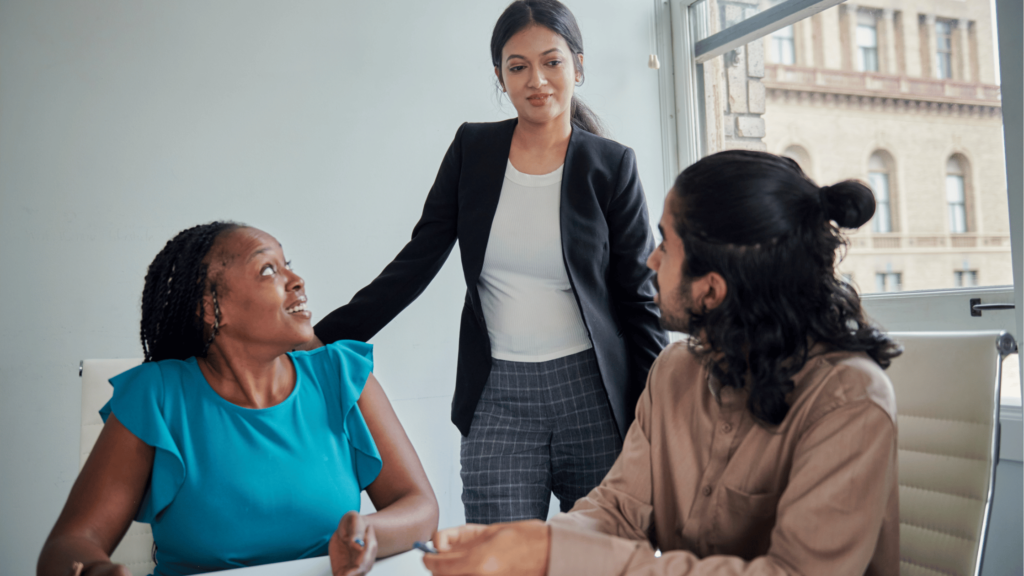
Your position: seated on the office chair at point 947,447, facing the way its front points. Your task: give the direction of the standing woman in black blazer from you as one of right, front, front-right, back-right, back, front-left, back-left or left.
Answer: front-right

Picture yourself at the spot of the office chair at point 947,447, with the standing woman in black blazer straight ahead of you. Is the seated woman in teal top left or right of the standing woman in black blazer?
left

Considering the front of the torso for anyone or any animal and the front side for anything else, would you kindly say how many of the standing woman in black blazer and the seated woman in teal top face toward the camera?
2

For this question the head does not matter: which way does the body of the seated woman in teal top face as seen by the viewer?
toward the camera

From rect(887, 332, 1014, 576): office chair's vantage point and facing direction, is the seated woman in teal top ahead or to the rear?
ahead

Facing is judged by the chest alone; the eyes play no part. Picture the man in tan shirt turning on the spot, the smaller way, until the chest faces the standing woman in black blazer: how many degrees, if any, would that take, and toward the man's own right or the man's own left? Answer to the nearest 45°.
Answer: approximately 90° to the man's own right

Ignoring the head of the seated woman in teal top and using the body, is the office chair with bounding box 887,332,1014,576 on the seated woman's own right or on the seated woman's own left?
on the seated woman's own left

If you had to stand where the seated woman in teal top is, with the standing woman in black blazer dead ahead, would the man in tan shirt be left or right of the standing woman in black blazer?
right

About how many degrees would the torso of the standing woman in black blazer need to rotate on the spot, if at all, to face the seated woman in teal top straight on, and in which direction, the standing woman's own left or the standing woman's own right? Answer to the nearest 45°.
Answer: approximately 45° to the standing woman's own right

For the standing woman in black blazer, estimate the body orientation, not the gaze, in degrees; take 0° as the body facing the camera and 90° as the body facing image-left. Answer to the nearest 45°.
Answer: approximately 0°
